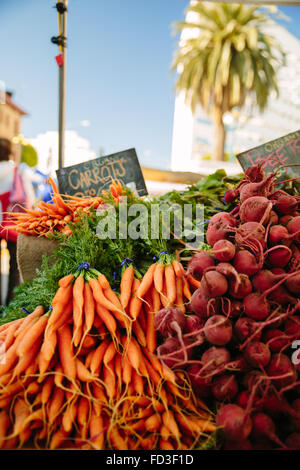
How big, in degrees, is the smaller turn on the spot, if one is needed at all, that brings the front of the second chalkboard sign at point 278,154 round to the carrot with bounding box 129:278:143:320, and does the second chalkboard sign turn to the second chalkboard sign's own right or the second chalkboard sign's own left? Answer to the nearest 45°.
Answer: approximately 45° to the second chalkboard sign's own right

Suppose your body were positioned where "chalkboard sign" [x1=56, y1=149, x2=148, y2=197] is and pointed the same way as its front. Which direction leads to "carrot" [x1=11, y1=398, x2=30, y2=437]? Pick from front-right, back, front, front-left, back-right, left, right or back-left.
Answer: front

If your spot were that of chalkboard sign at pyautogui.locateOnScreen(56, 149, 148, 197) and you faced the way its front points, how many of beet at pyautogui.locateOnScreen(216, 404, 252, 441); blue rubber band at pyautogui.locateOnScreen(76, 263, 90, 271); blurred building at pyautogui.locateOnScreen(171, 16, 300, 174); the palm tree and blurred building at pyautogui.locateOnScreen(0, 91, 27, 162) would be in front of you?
2

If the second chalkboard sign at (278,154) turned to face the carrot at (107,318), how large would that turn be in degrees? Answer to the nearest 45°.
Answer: approximately 45° to its right

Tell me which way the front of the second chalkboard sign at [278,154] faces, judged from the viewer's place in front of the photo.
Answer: facing the viewer

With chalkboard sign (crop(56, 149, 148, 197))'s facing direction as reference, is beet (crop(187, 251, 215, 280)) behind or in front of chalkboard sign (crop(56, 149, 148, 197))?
in front

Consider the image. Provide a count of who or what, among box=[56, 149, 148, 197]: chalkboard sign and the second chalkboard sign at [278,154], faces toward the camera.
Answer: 2

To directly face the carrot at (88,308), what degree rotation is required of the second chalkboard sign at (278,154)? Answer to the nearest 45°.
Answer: approximately 45° to its right

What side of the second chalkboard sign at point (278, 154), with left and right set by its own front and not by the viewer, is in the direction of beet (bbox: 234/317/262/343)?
front

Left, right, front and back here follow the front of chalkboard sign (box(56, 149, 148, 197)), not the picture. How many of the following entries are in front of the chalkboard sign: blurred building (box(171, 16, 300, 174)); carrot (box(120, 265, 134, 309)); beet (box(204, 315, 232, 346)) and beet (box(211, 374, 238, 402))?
3

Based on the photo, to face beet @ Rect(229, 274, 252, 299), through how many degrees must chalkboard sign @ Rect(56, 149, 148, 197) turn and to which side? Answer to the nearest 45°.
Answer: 0° — it already faces it

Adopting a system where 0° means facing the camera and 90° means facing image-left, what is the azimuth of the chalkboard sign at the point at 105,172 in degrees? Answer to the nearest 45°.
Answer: approximately 0°

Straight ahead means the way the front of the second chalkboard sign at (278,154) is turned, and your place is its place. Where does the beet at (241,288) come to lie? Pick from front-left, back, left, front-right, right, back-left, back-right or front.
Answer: front

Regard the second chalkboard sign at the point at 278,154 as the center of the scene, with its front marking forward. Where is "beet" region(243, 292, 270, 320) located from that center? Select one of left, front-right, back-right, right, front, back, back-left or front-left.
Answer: front

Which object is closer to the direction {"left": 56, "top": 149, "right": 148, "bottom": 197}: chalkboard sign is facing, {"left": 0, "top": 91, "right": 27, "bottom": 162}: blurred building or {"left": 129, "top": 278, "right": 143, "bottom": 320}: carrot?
the carrot

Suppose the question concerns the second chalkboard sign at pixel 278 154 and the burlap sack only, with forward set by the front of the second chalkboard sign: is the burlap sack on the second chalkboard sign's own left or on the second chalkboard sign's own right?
on the second chalkboard sign's own right

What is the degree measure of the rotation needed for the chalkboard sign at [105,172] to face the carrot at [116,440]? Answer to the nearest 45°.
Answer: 0° — it already faces it
